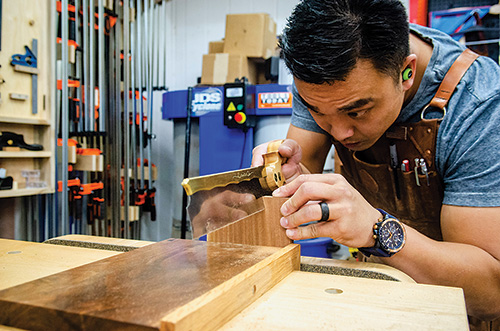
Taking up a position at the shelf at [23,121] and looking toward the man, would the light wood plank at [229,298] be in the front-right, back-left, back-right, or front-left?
front-right

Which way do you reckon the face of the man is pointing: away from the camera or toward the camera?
toward the camera

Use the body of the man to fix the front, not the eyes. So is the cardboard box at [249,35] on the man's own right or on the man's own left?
on the man's own right

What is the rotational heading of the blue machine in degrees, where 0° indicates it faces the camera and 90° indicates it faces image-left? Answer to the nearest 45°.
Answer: approximately 0°

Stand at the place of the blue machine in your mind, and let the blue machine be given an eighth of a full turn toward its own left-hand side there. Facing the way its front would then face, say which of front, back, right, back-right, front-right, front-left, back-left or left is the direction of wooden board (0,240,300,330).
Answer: front-right

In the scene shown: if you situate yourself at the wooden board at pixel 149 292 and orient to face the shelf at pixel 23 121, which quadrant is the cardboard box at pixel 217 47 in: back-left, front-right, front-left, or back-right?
front-right

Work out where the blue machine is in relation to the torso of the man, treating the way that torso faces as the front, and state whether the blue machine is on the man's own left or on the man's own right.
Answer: on the man's own right

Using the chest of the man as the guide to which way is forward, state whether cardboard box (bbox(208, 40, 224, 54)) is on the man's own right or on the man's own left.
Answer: on the man's own right

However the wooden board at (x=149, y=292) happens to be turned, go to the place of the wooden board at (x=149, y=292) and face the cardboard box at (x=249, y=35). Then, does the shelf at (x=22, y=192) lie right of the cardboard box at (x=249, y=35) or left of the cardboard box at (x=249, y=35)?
left

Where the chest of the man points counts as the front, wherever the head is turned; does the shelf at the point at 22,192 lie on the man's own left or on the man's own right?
on the man's own right

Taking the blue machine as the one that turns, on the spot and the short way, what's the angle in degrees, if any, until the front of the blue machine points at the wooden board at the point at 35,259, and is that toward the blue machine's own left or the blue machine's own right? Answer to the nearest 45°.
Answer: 0° — it already faces it

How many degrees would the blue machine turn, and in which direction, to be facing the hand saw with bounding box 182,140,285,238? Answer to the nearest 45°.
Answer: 0° — it already faces it

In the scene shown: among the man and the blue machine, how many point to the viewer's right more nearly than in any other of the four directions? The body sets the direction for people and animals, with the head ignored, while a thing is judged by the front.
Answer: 0

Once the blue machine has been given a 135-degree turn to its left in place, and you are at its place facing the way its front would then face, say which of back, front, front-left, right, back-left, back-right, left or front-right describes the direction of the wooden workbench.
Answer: back-right

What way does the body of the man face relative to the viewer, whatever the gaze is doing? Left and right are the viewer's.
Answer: facing the viewer and to the left of the viewer
